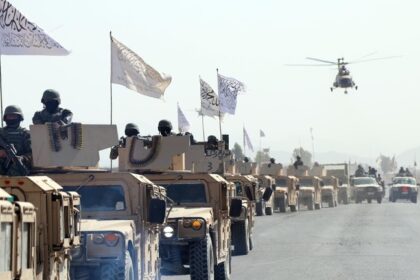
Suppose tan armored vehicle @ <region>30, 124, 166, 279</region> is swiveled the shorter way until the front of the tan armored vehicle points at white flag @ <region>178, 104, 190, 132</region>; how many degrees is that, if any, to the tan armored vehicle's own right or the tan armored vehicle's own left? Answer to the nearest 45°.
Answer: approximately 180°

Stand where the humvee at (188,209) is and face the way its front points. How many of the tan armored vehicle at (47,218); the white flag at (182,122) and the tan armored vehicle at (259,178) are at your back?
2

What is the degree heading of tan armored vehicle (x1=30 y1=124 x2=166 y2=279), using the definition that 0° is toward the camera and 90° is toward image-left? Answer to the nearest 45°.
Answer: approximately 0°

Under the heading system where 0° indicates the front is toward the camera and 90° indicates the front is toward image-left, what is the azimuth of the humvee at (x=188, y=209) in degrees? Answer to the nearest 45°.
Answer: approximately 0°

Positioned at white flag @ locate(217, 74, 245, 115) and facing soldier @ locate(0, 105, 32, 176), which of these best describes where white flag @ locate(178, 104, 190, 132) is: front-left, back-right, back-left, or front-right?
back-right

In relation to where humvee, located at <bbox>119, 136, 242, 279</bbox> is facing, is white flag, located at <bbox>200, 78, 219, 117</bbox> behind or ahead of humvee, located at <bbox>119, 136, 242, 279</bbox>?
behind

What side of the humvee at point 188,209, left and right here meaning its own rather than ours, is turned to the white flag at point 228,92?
back

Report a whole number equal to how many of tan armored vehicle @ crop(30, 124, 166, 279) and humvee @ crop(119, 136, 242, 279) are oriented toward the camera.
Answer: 2

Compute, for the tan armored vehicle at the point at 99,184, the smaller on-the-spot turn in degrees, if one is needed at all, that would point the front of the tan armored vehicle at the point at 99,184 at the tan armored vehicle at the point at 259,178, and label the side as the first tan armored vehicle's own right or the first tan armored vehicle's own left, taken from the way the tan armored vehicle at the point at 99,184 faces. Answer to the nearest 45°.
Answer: approximately 180°
